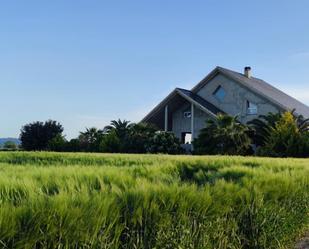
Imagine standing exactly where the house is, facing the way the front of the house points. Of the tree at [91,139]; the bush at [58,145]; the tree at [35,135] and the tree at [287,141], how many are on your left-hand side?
1

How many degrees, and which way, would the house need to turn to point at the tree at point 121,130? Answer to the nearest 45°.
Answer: approximately 45° to its right

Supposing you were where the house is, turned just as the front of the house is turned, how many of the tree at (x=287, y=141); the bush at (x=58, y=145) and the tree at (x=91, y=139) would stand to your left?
1

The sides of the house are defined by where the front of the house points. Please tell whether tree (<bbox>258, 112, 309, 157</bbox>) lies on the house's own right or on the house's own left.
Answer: on the house's own left

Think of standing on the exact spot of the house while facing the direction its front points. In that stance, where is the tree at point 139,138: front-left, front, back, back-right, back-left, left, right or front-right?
front

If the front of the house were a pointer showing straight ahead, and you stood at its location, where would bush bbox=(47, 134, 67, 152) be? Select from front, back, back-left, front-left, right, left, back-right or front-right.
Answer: front-right

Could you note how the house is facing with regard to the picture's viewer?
facing the viewer and to the left of the viewer

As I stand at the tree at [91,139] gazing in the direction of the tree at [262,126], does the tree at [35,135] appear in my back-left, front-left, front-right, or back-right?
back-left

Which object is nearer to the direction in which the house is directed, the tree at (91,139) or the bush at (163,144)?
the bush
